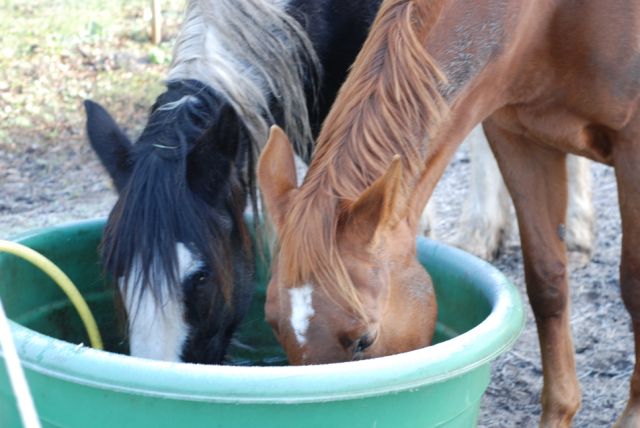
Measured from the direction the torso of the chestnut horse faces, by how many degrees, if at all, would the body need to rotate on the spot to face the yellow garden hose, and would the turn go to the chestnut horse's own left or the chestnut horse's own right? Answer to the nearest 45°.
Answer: approximately 45° to the chestnut horse's own right

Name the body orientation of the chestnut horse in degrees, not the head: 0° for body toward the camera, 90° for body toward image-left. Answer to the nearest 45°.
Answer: approximately 45°

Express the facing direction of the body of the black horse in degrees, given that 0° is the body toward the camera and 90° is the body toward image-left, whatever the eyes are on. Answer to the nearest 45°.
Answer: approximately 45°
